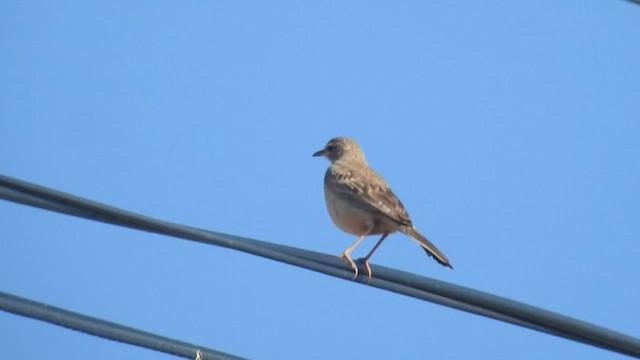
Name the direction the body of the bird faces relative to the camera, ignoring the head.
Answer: to the viewer's left
